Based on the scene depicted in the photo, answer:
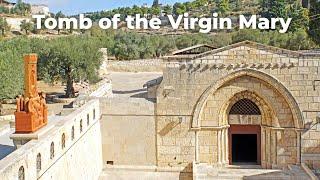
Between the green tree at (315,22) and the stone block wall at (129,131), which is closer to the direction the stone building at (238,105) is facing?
the stone block wall

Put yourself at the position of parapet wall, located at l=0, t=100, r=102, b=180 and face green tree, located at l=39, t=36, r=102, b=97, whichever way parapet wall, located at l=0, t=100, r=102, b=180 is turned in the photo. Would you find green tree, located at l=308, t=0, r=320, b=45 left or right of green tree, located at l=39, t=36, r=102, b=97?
right

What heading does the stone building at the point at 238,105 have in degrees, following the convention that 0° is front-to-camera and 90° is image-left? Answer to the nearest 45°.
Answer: approximately 0°

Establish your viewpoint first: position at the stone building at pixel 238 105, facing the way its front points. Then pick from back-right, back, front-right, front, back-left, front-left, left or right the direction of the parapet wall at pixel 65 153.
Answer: front-right

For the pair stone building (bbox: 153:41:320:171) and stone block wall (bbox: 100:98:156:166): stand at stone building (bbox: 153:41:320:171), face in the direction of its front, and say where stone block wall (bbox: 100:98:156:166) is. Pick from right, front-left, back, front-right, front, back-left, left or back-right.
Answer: right

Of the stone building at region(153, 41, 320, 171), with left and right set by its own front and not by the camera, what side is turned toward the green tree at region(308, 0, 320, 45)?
back

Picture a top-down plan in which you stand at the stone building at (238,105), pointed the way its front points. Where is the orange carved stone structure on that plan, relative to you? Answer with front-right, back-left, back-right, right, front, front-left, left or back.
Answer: front-right

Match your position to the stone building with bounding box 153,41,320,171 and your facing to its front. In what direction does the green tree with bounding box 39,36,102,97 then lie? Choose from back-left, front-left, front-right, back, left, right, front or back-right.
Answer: back-right

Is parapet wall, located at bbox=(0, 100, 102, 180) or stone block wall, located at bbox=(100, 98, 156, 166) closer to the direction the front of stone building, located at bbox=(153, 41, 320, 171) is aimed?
the parapet wall
